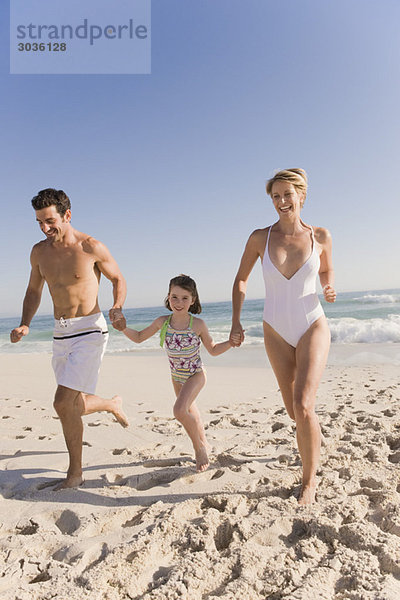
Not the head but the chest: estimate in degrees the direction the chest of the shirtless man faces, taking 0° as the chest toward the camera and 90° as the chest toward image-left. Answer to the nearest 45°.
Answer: approximately 45°

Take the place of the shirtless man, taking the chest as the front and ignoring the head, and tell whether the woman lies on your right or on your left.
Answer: on your left

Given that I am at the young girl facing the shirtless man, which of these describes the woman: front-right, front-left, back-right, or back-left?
back-left

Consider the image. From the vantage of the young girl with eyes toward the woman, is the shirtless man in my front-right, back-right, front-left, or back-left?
back-right

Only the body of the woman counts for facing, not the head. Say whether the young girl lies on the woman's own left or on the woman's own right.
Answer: on the woman's own right

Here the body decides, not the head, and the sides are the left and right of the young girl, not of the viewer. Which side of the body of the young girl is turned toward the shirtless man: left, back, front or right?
right

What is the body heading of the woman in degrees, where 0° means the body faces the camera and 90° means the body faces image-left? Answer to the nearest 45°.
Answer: approximately 0°

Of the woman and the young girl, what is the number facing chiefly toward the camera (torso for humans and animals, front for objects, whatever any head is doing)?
2

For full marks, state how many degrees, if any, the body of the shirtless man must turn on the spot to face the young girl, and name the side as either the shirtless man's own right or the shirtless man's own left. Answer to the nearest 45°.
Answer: approximately 135° to the shirtless man's own left
